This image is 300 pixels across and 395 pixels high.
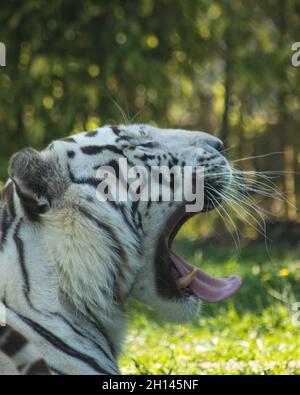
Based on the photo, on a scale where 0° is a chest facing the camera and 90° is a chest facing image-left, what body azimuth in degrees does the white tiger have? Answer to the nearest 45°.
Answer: approximately 270°
